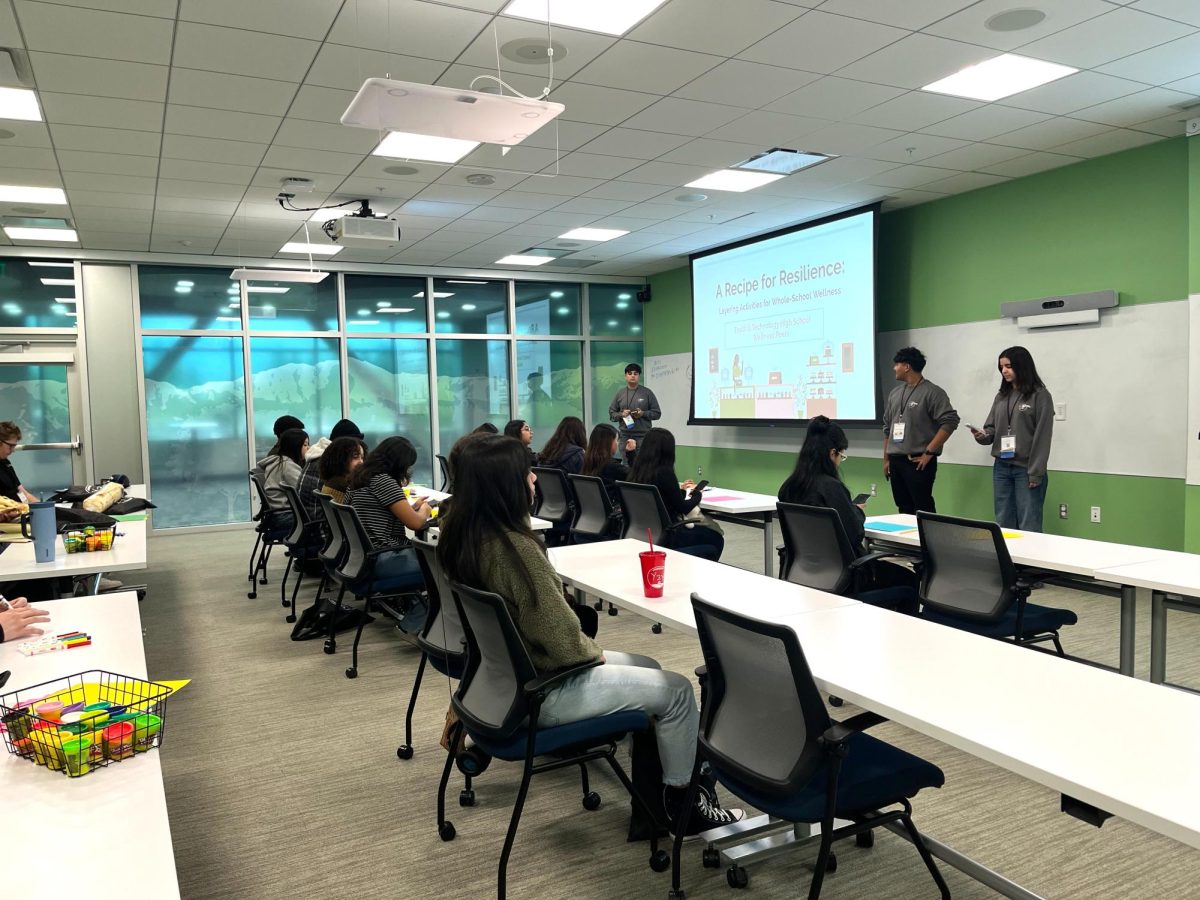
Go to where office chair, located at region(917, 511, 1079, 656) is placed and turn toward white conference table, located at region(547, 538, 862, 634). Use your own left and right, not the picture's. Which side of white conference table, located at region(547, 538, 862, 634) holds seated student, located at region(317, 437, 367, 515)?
right

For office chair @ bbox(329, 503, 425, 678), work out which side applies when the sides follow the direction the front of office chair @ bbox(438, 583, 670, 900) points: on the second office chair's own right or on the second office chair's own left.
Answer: on the second office chair's own left

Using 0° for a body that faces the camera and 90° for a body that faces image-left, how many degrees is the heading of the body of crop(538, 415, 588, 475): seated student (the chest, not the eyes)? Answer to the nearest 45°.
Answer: approximately 225°

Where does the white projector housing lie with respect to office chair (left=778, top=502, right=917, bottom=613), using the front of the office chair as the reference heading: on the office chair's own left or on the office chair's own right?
on the office chair's own left

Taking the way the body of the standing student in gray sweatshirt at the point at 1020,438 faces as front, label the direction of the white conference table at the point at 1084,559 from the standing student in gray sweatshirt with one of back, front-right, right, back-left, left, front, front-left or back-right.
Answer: front-left

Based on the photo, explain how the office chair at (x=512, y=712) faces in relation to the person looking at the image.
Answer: facing away from the viewer and to the right of the viewer

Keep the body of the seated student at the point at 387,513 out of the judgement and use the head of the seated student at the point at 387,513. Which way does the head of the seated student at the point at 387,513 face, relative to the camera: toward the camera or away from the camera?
away from the camera

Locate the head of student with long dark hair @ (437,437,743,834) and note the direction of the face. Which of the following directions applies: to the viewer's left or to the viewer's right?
to the viewer's right

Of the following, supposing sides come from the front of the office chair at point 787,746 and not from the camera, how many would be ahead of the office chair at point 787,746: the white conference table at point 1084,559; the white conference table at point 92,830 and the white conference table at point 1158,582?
2

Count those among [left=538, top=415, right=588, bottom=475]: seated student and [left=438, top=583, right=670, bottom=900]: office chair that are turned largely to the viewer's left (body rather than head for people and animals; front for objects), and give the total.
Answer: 0

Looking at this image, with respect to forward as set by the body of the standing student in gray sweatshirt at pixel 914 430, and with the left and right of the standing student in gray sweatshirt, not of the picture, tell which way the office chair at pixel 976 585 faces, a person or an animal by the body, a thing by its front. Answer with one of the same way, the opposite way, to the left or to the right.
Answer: the opposite way

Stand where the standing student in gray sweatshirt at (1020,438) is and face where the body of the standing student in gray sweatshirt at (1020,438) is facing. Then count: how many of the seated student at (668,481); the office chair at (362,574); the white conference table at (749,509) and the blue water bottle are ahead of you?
4

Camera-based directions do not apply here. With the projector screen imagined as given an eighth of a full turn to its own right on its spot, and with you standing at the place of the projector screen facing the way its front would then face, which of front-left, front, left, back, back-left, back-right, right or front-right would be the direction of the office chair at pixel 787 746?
left

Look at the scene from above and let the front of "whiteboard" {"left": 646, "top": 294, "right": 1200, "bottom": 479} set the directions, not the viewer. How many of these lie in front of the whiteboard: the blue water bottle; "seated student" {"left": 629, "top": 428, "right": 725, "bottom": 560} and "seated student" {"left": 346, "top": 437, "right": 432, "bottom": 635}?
3

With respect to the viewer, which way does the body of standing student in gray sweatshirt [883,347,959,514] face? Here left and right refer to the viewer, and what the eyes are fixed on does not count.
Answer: facing the viewer and to the left of the viewer

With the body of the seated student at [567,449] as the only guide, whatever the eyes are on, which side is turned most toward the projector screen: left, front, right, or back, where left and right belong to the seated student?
front

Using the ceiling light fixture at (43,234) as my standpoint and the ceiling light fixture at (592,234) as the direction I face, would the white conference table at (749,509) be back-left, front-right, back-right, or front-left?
front-right
